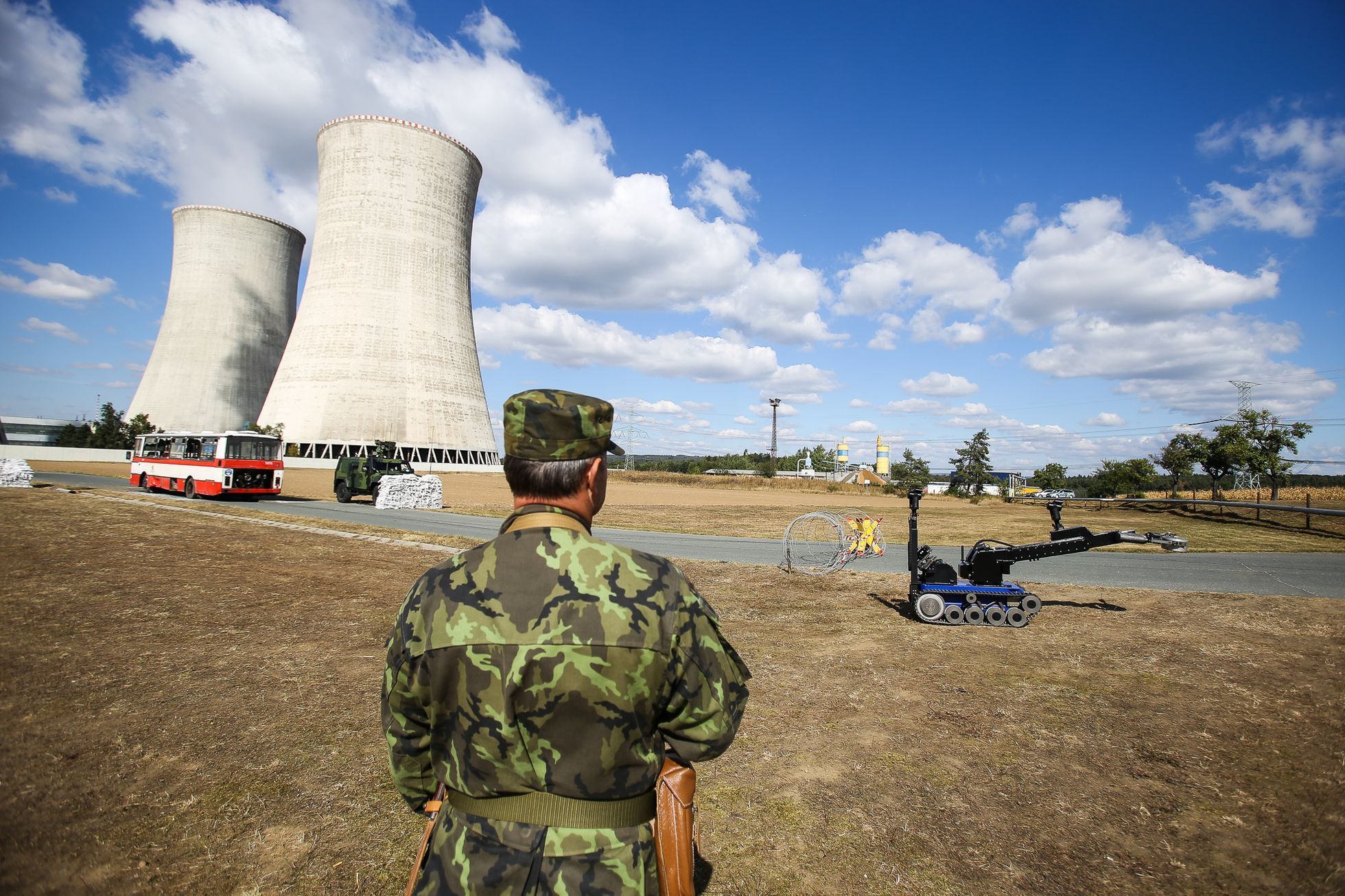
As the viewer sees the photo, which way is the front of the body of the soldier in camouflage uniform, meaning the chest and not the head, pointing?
away from the camera

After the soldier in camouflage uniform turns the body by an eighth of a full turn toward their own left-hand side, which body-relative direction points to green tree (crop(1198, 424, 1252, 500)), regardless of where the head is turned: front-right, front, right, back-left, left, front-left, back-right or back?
right

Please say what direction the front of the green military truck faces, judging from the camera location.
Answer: facing the viewer and to the right of the viewer

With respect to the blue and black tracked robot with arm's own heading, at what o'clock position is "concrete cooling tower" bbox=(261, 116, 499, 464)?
The concrete cooling tower is roughly at 7 o'clock from the blue and black tracked robot with arm.

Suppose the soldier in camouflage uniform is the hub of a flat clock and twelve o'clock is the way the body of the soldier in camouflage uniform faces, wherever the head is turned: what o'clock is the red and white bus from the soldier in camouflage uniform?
The red and white bus is roughly at 11 o'clock from the soldier in camouflage uniform.

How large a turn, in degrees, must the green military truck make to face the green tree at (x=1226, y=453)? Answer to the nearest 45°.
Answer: approximately 45° to its left

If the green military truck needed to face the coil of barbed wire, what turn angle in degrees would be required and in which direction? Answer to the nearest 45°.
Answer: approximately 45° to its right

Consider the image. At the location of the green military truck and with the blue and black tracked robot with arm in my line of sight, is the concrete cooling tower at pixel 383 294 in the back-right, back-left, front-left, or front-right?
back-left

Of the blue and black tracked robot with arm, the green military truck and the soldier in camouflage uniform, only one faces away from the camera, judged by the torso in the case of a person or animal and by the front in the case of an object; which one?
the soldier in camouflage uniform

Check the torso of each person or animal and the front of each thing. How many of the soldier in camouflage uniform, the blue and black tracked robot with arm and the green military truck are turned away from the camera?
1

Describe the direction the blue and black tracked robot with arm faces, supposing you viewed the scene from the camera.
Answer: facing to the right of the viewer

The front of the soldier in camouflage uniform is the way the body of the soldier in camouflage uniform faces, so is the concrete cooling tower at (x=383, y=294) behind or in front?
in front

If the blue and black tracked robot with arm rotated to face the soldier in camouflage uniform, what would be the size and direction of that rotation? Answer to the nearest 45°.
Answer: approximately 90° to its right

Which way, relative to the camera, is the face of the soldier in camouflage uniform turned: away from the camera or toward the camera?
away from the camera
